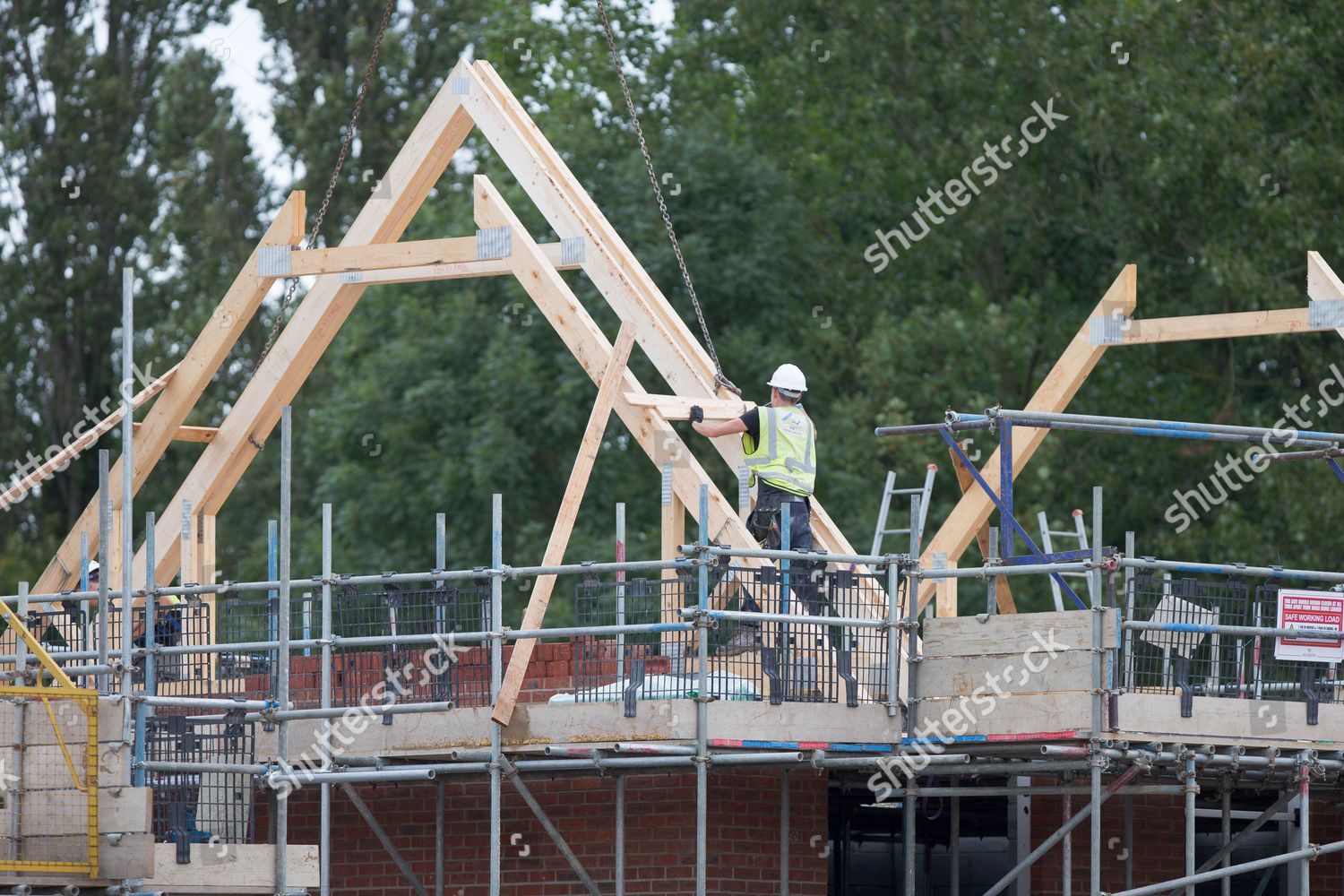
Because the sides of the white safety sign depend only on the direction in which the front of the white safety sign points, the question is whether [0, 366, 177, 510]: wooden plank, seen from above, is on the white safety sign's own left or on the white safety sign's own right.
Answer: on the white safety sign's own right

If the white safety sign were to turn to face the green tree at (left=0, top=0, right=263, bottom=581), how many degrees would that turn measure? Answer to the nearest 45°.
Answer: approximately 135° to its right

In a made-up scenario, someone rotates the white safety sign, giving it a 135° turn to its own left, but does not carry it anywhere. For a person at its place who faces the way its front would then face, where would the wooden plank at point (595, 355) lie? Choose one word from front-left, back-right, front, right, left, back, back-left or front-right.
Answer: back-left

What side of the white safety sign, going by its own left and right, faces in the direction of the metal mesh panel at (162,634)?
right

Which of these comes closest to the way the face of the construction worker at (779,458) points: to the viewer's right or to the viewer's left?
to the viewer's left

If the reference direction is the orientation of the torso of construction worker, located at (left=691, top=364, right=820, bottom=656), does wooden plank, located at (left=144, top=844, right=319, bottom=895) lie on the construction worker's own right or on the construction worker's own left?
on the construction worker's own left

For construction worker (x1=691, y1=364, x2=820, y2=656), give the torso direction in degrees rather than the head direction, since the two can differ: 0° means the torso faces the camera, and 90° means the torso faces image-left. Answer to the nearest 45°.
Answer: approximately 135°

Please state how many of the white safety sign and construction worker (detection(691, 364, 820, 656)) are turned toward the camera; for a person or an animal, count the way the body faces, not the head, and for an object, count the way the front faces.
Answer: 1

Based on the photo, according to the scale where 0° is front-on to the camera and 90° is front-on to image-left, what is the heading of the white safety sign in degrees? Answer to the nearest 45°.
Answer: approximately 0°

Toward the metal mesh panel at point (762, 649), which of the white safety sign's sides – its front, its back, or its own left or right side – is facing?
right

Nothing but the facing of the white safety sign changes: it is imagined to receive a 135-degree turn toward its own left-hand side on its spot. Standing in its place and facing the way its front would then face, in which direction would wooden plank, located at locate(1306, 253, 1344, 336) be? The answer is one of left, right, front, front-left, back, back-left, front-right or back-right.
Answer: front-left
